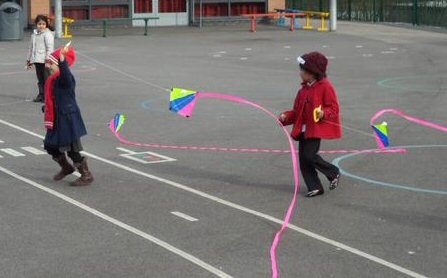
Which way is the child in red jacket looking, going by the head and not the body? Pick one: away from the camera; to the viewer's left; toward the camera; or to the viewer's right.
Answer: to the viewer's left

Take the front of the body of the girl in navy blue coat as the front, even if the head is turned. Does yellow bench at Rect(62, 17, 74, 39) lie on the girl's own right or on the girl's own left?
on the girl's own right

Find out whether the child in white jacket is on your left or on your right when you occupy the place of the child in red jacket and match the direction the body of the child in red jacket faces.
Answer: on your right

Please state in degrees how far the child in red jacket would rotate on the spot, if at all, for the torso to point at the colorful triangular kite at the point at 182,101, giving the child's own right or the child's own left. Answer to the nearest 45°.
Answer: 0° — they already face it

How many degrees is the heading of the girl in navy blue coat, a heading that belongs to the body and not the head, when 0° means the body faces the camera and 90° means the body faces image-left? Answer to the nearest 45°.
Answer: approximately 90°

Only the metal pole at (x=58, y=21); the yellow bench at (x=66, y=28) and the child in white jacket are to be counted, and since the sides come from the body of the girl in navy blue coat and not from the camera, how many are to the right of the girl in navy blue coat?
3

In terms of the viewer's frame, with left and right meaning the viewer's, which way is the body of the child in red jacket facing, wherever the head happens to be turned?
facing the viewer and to the left of the viewer

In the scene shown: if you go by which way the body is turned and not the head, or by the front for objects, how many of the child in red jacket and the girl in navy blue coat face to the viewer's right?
0

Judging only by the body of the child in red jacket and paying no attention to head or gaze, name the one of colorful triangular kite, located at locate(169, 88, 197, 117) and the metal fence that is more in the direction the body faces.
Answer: the colorful triangular kite

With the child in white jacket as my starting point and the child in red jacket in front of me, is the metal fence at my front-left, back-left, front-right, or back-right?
back-left
